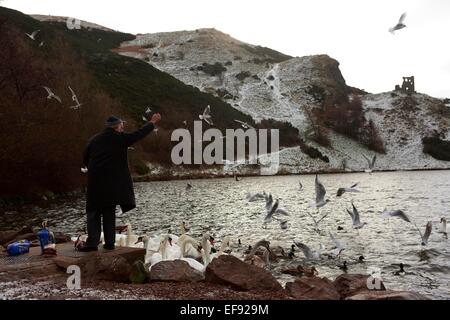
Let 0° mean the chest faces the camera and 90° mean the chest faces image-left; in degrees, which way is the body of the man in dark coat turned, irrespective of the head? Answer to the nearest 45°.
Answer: approximately 225°

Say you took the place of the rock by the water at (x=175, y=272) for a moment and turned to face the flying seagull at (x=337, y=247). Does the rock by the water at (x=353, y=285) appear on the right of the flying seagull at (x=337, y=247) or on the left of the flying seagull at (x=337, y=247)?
right

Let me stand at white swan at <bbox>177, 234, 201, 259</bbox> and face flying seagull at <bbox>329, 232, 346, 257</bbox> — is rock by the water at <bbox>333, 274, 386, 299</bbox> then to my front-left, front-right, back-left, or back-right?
front-right

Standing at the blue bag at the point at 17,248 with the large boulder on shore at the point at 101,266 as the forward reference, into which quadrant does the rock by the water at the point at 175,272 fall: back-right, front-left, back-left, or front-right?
front-left

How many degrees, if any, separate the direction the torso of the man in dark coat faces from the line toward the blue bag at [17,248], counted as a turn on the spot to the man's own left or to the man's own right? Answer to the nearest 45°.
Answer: approximately 90° to the man's own left

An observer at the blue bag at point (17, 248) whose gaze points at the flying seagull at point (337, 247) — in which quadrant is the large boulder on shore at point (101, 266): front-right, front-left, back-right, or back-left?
front-right
